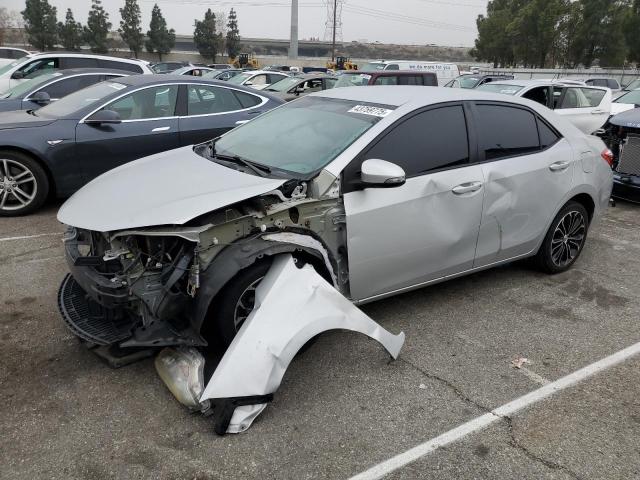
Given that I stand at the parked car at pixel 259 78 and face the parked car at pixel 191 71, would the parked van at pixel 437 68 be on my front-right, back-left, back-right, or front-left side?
back-right

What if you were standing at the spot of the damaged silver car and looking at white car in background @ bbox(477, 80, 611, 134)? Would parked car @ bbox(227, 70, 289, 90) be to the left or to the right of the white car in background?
left

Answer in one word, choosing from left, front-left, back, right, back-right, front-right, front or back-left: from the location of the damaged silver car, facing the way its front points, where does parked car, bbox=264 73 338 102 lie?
back-right

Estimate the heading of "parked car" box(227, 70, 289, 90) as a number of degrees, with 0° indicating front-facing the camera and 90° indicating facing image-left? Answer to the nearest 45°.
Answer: approximately 45°

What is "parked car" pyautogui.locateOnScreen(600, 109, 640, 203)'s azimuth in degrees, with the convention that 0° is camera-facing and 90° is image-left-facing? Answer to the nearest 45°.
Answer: approximately 45°

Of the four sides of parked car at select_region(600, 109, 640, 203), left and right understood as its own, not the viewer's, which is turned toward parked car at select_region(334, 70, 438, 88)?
right

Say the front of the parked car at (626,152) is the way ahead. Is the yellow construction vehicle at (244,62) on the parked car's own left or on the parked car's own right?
on the parked car's own right

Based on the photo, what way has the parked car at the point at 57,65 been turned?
to the viewer's left

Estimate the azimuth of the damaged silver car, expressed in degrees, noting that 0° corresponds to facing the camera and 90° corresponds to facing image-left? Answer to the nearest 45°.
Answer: approximately 45°

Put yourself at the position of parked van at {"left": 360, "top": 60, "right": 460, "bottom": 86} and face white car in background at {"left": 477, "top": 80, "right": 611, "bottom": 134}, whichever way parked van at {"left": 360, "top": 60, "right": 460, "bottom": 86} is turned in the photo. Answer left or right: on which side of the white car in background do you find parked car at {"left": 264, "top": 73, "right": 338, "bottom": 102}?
right
